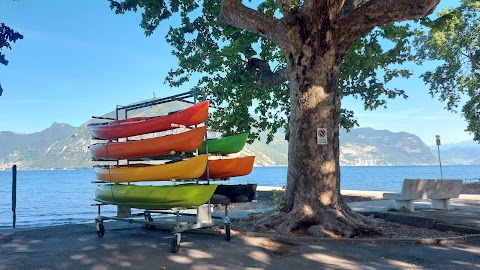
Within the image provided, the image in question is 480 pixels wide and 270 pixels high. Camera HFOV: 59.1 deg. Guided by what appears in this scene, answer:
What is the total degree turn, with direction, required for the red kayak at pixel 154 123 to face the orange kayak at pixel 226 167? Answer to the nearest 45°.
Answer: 0° — it already faces it

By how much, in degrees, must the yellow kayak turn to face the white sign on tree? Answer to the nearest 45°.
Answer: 0° — it already faces it

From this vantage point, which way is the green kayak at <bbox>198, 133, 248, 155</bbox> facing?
to the viewer's right

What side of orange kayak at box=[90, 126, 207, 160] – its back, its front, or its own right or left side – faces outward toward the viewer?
right

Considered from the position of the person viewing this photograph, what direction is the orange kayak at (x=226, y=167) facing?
facing to the right of the viewer

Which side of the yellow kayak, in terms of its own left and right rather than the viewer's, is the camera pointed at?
right

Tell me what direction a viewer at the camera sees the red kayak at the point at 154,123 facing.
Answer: facing to the right of the viewer

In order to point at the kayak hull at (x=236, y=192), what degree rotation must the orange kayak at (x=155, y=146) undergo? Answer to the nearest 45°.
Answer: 0° — it already faces it

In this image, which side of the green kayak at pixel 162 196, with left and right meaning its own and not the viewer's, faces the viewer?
right
